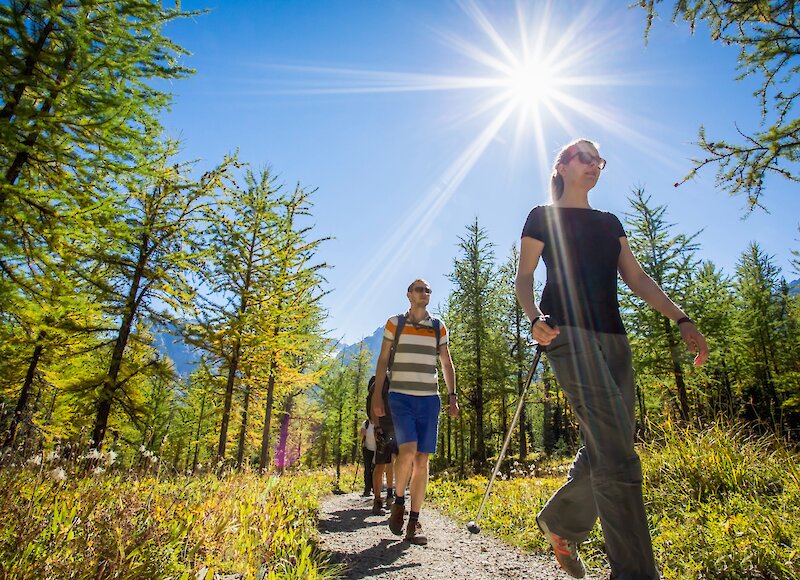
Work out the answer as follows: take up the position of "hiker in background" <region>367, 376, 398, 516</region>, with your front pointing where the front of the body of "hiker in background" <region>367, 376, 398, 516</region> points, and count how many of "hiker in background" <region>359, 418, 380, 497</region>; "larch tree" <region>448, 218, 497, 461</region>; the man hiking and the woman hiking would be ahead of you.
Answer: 2

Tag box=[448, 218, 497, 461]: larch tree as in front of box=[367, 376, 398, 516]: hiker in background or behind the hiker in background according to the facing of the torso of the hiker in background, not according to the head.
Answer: behind

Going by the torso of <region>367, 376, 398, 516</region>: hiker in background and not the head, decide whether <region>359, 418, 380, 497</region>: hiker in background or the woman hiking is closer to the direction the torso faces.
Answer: the woman hiking

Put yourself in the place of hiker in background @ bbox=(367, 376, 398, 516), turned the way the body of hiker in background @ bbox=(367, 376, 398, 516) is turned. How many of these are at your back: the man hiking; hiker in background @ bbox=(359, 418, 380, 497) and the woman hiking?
1

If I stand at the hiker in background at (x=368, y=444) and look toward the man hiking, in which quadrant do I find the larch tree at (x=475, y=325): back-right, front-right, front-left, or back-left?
back-left

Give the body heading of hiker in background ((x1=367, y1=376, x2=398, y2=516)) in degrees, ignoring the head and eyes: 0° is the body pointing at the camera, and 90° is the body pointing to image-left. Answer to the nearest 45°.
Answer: approximately 0°

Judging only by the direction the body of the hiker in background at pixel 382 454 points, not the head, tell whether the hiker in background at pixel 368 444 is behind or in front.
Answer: behind

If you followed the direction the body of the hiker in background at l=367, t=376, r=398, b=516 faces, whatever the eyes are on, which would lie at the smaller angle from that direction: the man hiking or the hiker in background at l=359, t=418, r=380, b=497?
the man hiking

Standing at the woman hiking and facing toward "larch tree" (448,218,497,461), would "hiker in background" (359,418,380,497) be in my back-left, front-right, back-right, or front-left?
front-left

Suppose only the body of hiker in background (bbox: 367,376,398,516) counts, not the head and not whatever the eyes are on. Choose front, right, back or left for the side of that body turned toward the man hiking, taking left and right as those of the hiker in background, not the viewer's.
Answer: front

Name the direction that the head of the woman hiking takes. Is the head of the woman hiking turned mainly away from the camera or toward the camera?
toward the camera
